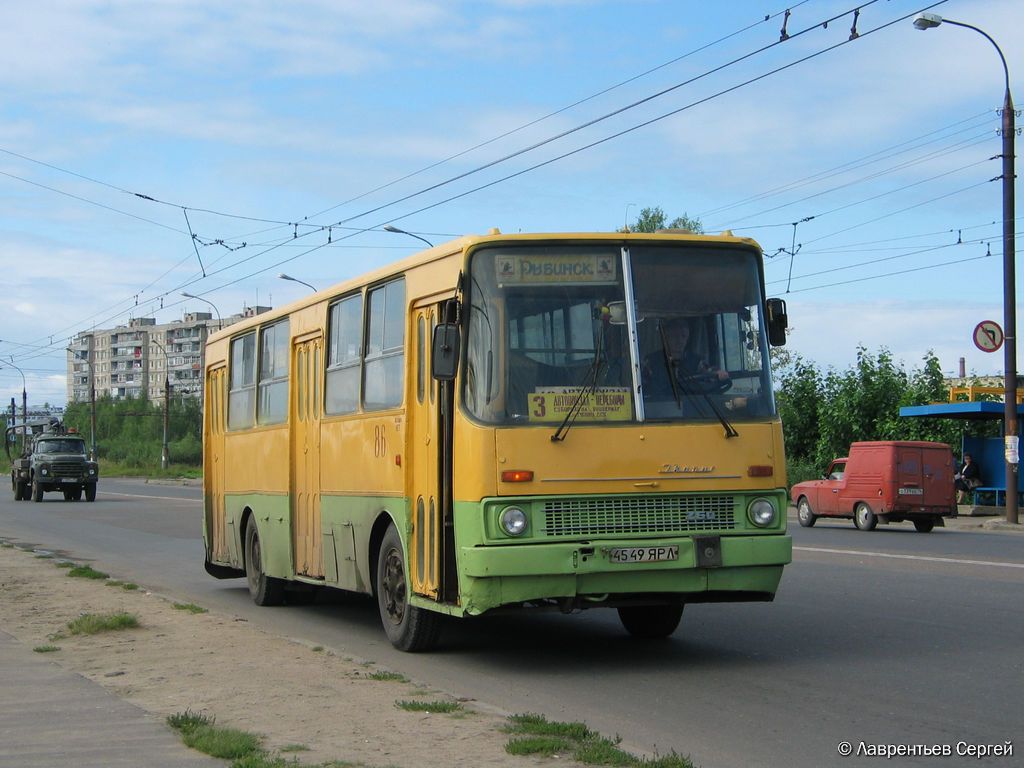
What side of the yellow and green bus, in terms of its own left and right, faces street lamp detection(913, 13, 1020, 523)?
left

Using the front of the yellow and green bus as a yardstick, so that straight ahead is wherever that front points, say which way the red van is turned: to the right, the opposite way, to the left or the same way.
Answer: the opposite way

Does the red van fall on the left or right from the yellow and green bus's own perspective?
on its left

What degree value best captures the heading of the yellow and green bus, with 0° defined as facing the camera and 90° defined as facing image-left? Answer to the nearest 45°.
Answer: approximately 315°

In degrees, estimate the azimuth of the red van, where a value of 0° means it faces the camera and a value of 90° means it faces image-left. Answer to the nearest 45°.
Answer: approximately 135°

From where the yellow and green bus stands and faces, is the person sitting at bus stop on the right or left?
on its left

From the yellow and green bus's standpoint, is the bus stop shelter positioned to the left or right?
on its left
